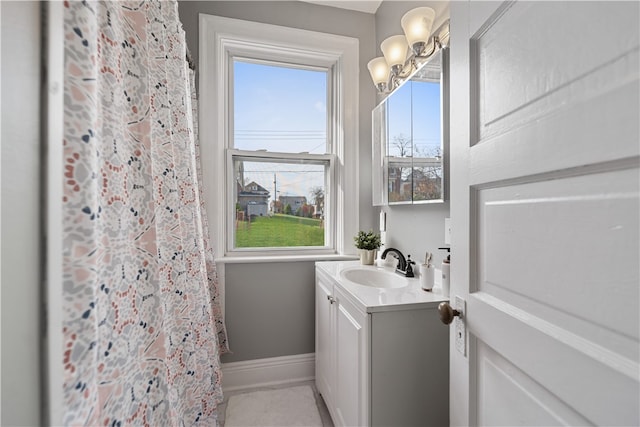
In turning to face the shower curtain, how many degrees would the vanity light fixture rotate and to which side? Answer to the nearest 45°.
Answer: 0° — it already faces it

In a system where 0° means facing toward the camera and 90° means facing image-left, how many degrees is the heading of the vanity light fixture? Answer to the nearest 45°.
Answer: approximately 45°

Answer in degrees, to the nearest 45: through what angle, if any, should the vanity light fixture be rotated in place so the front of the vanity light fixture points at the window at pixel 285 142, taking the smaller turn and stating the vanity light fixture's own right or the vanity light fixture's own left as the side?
approximately 45° to the vanity light fixture's own right
